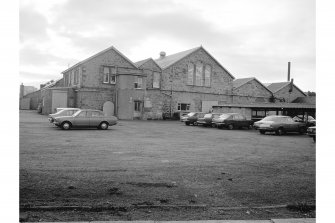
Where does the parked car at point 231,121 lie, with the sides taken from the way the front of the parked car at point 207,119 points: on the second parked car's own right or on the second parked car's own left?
on the second parked car's own left

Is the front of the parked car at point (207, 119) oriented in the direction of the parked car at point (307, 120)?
no

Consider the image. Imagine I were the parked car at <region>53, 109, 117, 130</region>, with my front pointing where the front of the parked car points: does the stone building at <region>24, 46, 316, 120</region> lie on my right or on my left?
on my right

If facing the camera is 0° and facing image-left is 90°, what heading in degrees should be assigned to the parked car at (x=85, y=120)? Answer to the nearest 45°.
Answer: approximately 90°

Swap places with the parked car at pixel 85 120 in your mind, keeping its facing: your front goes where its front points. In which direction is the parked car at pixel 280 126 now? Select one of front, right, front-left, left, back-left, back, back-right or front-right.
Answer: back

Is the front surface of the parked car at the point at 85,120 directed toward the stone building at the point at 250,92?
no

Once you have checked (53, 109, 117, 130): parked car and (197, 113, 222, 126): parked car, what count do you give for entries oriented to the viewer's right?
0

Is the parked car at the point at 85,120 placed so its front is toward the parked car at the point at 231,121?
no

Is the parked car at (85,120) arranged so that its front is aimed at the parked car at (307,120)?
no

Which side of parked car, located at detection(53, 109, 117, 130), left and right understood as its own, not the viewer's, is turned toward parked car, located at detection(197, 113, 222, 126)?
back
